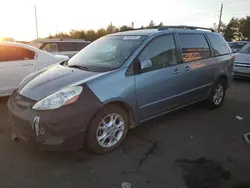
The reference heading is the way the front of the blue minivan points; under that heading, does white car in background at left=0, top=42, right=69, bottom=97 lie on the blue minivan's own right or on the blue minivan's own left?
on the blue minivan's own right

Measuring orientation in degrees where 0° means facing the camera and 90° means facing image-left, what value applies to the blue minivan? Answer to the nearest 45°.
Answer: approximately 45°

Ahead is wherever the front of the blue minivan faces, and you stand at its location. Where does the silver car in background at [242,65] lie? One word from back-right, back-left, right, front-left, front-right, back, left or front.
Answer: back

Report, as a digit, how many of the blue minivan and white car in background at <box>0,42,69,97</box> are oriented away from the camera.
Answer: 0

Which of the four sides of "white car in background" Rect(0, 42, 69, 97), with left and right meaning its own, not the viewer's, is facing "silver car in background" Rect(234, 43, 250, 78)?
back

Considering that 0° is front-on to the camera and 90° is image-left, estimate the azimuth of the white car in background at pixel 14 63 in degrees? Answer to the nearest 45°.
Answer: approximately 90°

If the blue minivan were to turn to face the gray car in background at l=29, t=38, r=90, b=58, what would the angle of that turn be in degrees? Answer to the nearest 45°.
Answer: approximately 135° to its right
